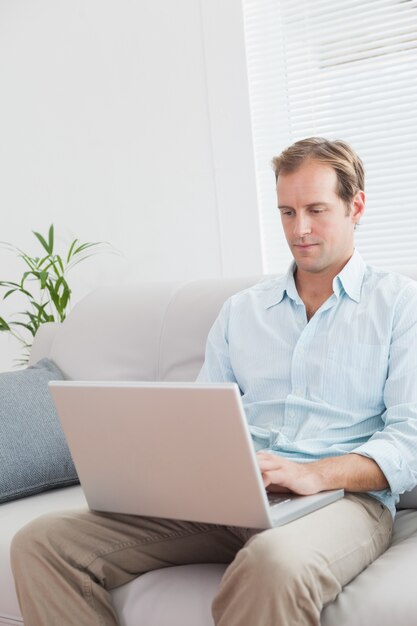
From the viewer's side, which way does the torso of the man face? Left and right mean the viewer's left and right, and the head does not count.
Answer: facing the viewer and to the left of the viewer

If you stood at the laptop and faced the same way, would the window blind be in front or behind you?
in front

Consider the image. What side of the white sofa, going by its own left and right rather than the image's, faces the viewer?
front

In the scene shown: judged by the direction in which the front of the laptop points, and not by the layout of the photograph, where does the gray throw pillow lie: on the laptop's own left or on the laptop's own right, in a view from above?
on the laptop's own left

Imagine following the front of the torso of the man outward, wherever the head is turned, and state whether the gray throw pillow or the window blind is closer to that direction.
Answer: the gray throw pillow

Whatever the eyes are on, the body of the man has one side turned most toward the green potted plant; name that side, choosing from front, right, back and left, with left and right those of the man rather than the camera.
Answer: right

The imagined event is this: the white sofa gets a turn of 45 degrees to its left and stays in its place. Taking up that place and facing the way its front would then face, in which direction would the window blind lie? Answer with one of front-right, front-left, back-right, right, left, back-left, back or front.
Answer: left

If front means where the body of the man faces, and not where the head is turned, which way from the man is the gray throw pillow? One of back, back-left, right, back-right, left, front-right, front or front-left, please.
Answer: right

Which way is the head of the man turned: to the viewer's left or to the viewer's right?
to the viewer's left

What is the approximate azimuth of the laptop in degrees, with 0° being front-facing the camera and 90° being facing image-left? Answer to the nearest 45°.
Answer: approximately 225°

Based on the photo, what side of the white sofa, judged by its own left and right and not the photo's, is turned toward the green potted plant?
back
